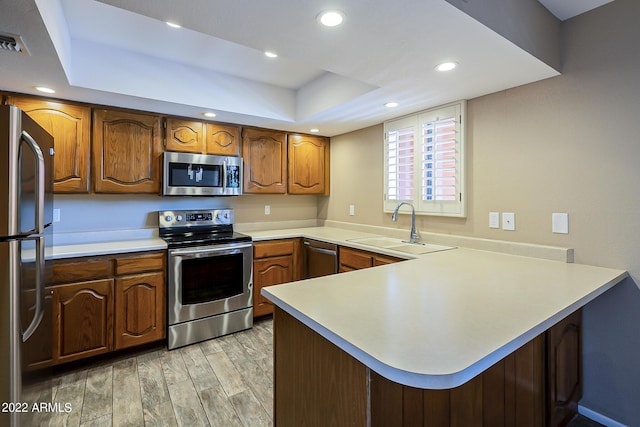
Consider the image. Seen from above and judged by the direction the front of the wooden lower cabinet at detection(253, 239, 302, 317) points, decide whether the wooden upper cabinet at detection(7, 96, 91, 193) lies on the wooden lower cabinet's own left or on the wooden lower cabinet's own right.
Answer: on the wooden lower cabinet's own right

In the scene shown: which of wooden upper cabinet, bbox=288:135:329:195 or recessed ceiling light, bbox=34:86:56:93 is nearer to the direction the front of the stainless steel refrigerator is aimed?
the wooden upper cabinet

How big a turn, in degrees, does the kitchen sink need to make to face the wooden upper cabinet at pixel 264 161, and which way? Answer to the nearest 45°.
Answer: approximately 45° to its right

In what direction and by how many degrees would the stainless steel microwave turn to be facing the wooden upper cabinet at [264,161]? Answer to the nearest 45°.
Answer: approximately 90° to its left

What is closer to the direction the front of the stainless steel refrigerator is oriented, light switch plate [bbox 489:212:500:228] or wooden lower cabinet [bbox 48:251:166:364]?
the light switch plate

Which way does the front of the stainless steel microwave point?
toward the camera

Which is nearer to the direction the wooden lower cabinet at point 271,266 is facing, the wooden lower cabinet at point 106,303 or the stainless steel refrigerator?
the stainless steel refrigerator

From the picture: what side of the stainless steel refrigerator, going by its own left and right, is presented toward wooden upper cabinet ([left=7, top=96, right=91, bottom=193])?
left

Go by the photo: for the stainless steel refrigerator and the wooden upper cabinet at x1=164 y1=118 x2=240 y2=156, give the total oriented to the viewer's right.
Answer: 1

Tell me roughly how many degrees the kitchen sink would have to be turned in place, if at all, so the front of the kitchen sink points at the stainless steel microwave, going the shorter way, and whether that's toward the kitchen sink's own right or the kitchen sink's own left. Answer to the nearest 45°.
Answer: approximately 45° to the kitchen sink's own right

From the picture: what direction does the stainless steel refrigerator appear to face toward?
to the viewer's right

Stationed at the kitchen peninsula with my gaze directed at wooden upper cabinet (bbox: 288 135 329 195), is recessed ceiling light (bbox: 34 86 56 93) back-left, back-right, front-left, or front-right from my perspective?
front-left

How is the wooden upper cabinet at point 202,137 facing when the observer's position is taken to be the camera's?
facing the viewer

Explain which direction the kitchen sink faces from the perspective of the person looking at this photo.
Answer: facing the viewer and to the left of the viewer

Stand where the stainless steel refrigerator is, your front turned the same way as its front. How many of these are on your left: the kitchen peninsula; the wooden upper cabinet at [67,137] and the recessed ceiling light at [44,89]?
2
